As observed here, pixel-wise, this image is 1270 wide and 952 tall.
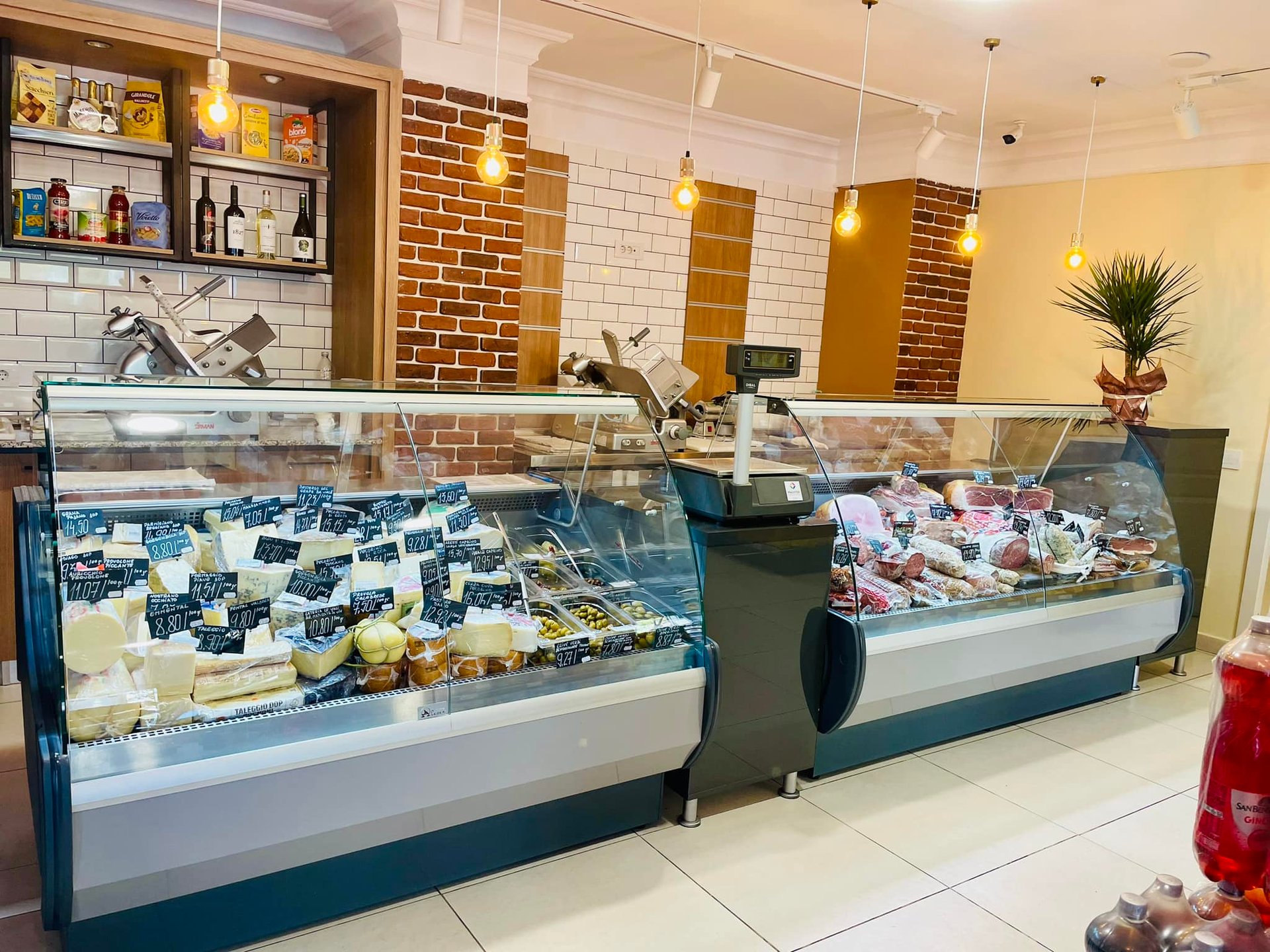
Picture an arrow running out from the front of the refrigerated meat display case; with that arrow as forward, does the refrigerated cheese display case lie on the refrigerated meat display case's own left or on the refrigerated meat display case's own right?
on the refrigerated meat display case's own right

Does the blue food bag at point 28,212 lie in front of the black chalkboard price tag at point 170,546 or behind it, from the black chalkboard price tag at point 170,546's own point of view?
behind

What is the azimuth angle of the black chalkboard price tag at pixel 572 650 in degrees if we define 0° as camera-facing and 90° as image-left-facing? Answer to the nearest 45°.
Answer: approximately 0°

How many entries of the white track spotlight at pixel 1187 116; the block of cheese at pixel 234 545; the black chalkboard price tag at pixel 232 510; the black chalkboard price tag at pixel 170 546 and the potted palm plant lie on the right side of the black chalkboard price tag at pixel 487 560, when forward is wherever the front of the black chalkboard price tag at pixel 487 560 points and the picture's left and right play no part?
3
